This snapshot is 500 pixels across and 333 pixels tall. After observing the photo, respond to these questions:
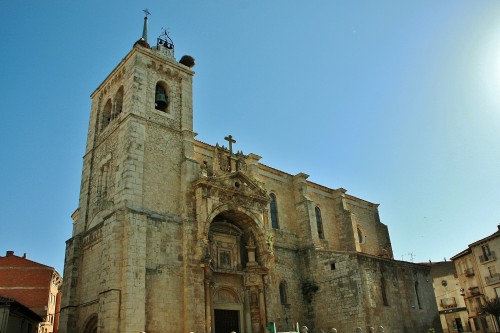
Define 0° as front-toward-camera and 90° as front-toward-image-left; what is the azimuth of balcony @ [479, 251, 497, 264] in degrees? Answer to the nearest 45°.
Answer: approximately 45°

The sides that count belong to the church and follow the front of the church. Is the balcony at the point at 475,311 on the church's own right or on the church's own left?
on the church's own left

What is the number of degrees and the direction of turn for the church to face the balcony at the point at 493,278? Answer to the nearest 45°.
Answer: approximately 90° to its left

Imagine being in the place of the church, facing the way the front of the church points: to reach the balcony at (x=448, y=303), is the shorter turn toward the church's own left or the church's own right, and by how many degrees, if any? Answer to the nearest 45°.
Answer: approximately 90° to the church's own left

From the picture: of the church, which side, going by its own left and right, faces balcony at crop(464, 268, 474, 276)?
left

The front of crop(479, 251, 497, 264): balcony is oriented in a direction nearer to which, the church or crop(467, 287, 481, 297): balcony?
the church

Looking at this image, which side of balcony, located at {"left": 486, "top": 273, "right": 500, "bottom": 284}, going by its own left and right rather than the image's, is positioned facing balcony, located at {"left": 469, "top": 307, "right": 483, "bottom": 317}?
right
